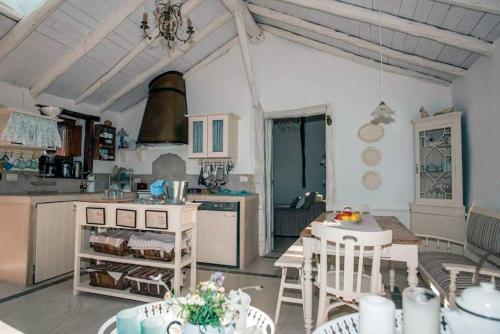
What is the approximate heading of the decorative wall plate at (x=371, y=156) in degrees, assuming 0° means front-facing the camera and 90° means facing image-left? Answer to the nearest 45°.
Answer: approximately 0°

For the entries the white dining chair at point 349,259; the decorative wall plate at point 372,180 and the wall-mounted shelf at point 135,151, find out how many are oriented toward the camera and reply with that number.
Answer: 2

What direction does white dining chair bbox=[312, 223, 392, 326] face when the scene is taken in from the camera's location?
facing away from the viewer

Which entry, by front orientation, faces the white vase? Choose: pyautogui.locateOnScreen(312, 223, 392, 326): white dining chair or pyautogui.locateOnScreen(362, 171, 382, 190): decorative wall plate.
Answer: the decorative wall plate

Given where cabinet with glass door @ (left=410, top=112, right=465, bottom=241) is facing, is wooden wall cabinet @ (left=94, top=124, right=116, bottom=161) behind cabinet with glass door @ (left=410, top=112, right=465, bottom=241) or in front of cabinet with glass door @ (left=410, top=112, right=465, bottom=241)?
in front

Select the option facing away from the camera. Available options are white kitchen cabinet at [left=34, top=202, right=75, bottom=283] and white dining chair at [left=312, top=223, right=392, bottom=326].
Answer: the white dining chair

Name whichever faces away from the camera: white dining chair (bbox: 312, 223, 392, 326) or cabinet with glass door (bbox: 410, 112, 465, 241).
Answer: the white dining chair

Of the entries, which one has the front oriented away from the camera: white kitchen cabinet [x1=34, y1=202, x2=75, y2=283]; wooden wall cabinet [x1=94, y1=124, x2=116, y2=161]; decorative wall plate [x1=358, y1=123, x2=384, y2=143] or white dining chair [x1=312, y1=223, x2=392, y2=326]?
the white dining chair
